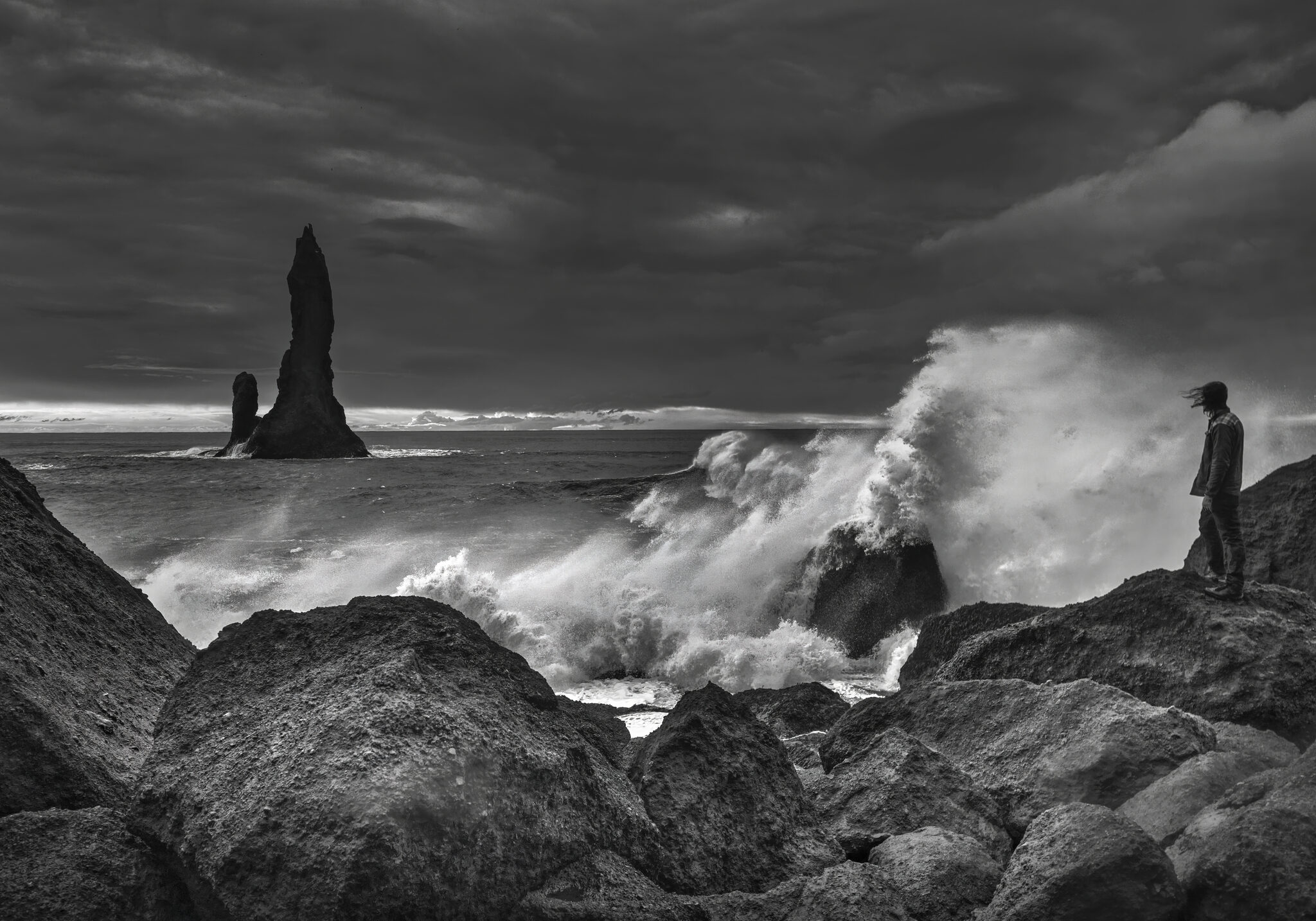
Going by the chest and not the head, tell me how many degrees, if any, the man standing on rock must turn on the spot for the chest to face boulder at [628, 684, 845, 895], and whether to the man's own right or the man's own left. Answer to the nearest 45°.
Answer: approximately 90° to the man's own left

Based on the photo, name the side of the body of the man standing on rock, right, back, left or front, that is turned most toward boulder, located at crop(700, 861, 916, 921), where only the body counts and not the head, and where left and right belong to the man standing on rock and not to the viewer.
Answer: left

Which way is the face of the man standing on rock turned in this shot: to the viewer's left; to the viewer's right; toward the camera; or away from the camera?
to the viewer's left

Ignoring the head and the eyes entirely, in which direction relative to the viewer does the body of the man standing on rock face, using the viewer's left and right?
facing to the left of the viewer

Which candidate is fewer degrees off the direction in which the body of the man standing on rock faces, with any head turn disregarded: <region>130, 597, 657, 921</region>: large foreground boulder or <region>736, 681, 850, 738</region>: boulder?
the boulder

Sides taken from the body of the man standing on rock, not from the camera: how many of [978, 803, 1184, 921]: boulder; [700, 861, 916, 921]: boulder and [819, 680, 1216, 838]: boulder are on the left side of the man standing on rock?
3

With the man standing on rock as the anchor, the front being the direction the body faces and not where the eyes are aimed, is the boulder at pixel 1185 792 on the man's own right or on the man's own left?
on the man's own left

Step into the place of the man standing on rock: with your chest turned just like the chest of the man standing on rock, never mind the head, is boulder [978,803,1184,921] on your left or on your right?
on your left
